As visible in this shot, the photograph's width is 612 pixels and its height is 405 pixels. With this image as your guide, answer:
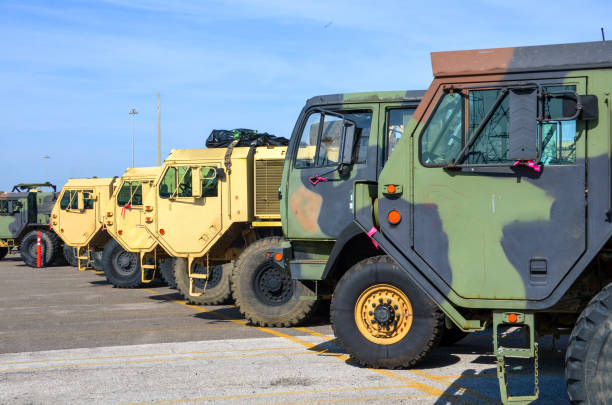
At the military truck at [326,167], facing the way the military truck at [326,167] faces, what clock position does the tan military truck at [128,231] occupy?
The tan military truck is roughly at 2 o'clock from the military truck.

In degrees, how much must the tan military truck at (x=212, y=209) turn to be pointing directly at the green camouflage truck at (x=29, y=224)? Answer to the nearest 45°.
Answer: approximately 45° to its right

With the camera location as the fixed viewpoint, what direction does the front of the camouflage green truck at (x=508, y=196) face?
facing to the left of the viewer

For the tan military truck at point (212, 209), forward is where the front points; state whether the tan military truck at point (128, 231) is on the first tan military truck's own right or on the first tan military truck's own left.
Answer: on the first tan military truck's own right

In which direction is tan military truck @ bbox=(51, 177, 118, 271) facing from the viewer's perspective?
to the viewer's left

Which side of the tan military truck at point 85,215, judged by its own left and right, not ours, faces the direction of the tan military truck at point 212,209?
left

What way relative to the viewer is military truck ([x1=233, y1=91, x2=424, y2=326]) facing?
to the viewer's left

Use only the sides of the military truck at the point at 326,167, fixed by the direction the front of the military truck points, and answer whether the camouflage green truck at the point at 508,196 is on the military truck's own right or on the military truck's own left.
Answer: on the military truck's own left
